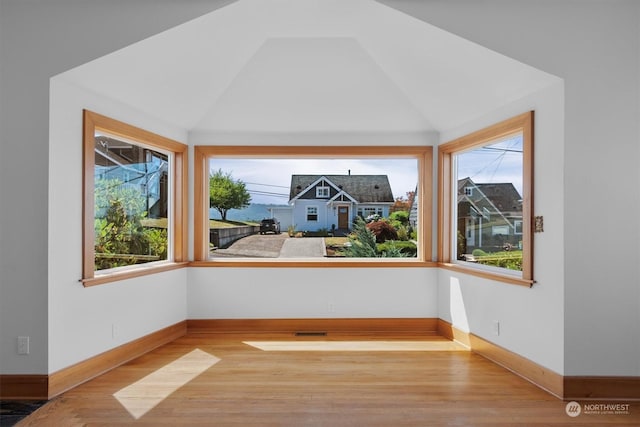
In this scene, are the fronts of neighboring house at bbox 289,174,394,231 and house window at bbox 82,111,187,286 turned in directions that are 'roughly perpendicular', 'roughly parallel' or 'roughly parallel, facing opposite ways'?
roughly perpendicular

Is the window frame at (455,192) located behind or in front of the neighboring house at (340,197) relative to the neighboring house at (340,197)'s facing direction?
in front

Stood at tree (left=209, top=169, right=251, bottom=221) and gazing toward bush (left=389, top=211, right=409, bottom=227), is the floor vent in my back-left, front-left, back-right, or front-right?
front-right

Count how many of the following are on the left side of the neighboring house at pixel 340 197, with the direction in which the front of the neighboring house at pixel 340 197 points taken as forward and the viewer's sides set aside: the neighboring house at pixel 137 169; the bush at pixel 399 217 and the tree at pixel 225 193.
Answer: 1

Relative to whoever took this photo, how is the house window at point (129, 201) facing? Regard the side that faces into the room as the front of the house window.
facing the viewer and to the right of the viewer

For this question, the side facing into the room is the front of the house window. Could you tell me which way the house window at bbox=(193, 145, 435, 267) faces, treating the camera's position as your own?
facing the viewer

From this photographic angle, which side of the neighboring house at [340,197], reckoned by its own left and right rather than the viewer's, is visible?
front
